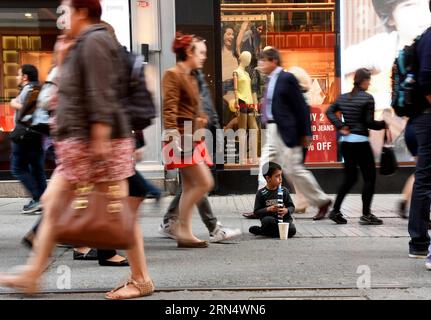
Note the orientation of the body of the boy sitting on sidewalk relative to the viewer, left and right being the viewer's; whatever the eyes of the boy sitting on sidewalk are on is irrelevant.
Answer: facing the viewer and to the right of the viewer

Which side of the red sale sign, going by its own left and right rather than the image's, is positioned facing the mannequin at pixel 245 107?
right

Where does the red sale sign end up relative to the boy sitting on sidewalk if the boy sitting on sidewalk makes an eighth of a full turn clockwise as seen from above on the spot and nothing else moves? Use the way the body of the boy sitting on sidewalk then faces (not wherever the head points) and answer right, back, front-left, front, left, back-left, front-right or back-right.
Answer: back

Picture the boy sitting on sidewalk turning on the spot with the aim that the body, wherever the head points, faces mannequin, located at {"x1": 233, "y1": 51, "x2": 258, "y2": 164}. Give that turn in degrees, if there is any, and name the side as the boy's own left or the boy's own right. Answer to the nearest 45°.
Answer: approximately 135° to the boy's own left

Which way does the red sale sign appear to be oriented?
toward the camera
